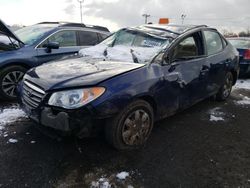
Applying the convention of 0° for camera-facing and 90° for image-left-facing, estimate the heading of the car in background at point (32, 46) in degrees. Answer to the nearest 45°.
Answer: approximately 45°

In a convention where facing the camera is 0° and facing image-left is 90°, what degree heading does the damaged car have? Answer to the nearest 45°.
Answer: approximately 45°

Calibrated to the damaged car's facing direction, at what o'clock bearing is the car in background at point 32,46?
The car in background is roughly at 3 o'clock from the damaged car.

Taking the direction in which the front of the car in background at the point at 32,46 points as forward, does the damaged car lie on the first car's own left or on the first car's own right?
on the first car's own left
